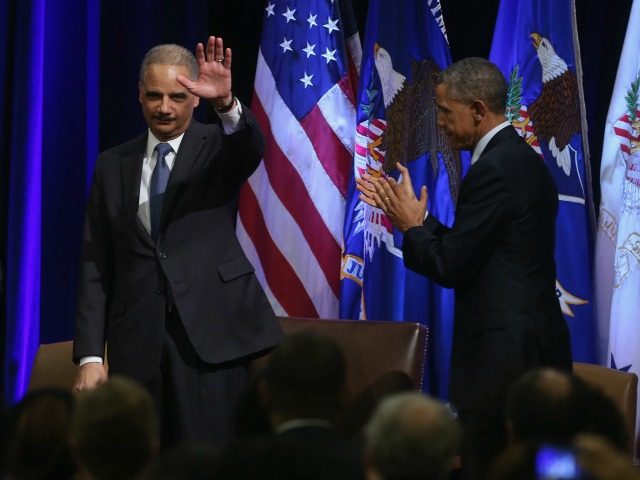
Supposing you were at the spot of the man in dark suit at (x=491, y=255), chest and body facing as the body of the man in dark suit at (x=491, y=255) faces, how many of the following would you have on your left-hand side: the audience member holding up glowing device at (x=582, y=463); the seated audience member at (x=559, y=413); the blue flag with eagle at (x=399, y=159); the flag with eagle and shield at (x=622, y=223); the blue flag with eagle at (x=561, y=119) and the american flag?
2

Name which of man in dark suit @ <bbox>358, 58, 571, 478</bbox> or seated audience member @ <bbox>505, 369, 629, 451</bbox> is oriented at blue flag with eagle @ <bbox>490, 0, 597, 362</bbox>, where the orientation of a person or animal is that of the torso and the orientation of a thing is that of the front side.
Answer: the seated audience member

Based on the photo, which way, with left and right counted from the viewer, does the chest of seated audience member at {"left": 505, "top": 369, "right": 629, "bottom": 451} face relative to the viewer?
facing away from the viewer

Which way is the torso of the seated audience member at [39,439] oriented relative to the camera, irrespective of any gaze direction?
away from the camera

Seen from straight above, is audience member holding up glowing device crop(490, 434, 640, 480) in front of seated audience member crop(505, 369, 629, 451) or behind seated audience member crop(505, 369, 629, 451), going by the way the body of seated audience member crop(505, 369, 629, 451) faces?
behind

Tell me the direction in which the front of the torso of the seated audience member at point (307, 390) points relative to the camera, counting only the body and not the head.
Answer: away from the camera

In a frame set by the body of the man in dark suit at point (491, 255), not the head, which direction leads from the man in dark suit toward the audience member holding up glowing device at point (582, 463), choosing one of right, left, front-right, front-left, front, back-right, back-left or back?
left

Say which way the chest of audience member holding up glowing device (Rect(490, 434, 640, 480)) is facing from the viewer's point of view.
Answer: away from the camera

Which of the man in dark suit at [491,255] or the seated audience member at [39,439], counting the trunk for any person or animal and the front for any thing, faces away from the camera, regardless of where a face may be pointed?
the seated audience member

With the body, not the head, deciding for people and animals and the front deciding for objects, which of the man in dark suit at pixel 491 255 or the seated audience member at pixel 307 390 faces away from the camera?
the seated audience member

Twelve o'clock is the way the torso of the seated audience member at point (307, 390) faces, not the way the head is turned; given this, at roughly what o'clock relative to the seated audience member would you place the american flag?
The american flag is roughly at 12 o'clock from the seated audience member.

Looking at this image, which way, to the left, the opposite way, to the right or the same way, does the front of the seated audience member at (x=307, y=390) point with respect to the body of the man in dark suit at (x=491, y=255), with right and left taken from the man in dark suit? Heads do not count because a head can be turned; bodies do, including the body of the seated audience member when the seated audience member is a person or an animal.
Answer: to the right

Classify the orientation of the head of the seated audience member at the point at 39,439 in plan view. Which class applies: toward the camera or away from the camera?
away from the camera

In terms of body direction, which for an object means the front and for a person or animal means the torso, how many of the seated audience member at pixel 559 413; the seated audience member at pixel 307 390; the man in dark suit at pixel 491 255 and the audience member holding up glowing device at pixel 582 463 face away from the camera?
3

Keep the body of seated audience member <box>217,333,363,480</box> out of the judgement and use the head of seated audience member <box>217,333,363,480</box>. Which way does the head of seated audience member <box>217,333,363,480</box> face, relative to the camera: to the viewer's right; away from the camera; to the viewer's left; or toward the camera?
away from the camera

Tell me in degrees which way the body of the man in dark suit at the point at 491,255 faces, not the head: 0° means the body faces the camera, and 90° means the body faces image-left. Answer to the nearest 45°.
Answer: approximately 90°
